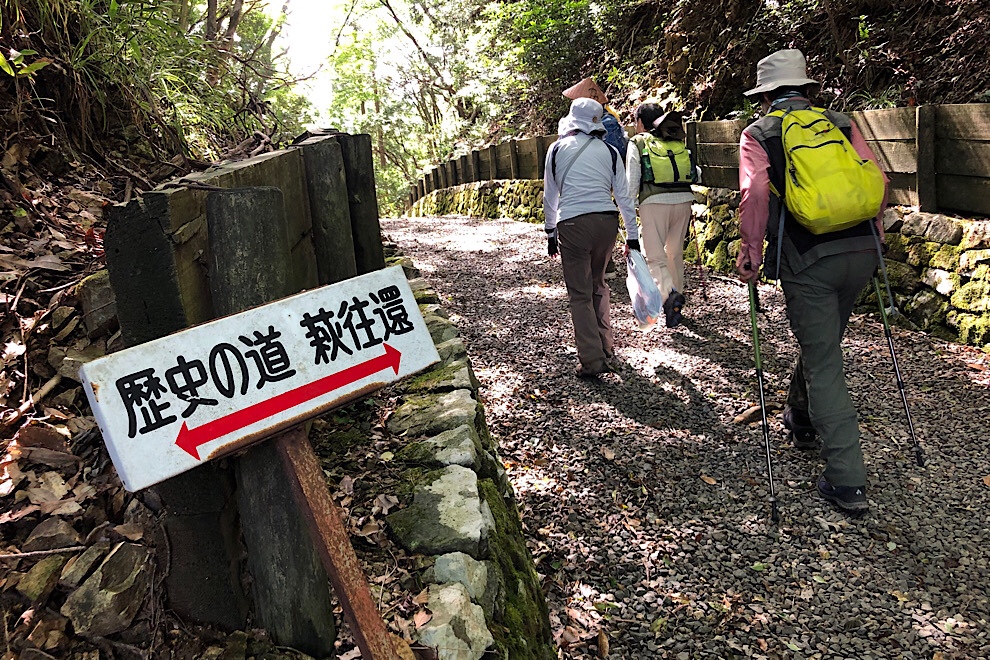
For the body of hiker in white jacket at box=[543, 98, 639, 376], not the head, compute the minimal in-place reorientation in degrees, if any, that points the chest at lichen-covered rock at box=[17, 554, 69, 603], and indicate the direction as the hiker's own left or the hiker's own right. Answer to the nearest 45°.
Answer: approximately 180°

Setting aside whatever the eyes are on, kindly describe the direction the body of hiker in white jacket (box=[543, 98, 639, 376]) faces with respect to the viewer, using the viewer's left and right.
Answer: facing away from the viewer

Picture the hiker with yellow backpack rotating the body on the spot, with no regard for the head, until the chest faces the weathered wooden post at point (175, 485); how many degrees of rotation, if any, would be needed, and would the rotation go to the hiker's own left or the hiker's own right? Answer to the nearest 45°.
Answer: approximately 90° to the hiker's own left

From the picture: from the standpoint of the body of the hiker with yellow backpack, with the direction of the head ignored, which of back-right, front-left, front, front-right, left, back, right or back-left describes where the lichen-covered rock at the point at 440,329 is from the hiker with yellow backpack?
front-left

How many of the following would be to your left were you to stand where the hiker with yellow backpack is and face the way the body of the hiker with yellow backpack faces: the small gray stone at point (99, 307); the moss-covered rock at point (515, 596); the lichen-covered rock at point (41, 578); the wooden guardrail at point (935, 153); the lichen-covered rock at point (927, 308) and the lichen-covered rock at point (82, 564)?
4

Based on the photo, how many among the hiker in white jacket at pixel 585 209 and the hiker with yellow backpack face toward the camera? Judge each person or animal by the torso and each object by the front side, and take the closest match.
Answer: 0

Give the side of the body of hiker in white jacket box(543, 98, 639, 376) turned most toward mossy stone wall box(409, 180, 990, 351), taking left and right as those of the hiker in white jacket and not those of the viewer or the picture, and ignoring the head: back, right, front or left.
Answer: right

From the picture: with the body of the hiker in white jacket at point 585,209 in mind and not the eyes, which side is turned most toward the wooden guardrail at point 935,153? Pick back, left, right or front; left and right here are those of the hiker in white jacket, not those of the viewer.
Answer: right

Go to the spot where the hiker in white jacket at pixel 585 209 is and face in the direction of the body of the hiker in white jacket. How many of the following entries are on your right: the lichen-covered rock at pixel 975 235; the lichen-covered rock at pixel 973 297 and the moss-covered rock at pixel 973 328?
3

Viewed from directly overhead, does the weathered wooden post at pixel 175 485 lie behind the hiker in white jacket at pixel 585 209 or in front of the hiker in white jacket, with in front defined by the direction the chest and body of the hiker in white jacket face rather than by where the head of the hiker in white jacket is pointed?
behind

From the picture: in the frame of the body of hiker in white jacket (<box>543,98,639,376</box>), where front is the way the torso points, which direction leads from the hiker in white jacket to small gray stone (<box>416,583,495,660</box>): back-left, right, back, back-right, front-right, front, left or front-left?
back

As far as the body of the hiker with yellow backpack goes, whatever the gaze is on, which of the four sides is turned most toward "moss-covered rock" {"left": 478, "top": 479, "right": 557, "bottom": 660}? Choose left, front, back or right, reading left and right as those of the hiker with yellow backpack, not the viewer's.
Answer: left

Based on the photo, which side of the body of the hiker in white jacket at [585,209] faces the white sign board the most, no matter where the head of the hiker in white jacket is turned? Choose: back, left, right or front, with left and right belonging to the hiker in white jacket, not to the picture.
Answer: back

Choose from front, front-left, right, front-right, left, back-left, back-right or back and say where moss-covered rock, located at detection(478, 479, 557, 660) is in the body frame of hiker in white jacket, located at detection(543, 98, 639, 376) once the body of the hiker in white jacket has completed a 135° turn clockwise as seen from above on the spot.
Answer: front-right

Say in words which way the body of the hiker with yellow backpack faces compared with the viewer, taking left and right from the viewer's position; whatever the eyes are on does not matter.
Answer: facing away from the viewer and to the left of the viewer

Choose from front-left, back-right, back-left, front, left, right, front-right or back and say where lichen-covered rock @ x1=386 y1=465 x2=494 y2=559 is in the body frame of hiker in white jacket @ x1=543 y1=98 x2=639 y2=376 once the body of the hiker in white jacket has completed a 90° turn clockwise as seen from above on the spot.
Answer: right

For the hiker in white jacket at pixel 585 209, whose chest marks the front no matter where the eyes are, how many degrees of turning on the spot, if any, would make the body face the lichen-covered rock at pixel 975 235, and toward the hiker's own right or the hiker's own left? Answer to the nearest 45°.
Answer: approximately 90° to the hiker's own right

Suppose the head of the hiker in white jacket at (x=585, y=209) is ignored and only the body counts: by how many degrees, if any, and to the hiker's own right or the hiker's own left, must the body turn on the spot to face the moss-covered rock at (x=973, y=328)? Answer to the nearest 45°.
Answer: approximately 90° to the hiker's own right

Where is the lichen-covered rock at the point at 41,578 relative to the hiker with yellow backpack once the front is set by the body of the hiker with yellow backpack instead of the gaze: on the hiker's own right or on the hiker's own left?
on the hiker's own left
